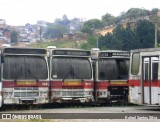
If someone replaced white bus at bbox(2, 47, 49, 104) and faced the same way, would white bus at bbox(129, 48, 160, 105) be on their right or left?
on their left

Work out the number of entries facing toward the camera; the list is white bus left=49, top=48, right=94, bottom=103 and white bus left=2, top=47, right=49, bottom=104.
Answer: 2

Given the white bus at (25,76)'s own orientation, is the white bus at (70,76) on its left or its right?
on its left

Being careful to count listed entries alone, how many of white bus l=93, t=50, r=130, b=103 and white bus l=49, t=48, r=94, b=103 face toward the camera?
2

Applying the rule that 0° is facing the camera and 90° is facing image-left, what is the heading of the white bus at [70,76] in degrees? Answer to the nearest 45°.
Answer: approximately 0°

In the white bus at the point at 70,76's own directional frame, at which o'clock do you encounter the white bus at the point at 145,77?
the white bus at the point at 145,77 is roughly at 10 o'clock from the white bus at the point at 70,76.

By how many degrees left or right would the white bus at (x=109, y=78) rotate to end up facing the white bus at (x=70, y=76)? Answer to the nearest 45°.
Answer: approximately 45° to its right
